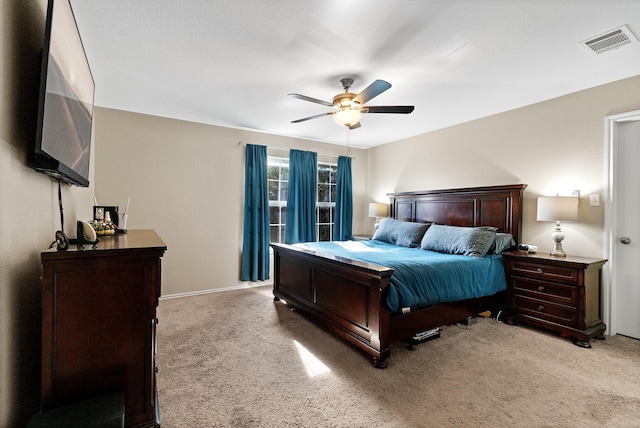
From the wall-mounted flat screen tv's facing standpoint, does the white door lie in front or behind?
in front

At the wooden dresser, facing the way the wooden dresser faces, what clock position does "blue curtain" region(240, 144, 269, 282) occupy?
The blue curtain is roughly at 10 o'clock from the wooden dresser.

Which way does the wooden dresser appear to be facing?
to the viewer's right

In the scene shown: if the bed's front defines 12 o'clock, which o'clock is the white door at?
The white door is roughly at 7 o'clock from the bed.

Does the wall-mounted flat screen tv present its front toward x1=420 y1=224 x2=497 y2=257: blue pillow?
yes

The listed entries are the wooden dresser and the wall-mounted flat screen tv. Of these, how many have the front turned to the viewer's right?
2

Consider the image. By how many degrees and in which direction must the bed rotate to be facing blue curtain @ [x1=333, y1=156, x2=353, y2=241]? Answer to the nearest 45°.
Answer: approximately 135° to its right

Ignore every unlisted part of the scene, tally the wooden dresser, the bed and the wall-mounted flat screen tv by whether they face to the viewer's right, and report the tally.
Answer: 2

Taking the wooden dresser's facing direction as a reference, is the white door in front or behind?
in front

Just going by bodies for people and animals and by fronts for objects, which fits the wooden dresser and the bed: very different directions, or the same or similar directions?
very different directions

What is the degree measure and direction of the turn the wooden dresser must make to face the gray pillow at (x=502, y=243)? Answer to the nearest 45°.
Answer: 0° — it already faces it

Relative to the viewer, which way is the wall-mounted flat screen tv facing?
to the viewer's right

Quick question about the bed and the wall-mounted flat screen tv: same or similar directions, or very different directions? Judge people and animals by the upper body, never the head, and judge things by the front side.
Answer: very different directions

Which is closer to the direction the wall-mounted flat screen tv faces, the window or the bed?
the bed

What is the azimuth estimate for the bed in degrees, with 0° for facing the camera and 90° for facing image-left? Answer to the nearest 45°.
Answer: approximately 45°

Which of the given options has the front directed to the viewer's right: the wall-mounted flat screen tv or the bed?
the wall-mounted flat screen tv
